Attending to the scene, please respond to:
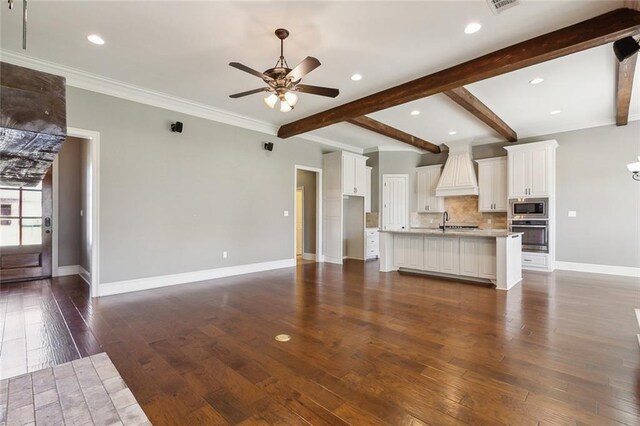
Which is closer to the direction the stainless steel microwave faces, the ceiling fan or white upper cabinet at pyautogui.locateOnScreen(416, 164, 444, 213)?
the ceiling fan

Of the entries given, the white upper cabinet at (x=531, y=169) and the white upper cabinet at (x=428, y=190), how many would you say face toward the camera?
2

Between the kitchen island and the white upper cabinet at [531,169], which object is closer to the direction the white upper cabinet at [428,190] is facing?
the kitchen island

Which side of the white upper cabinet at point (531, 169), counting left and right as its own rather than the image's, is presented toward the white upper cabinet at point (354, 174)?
right

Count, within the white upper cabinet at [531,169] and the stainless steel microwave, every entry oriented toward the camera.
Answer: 2

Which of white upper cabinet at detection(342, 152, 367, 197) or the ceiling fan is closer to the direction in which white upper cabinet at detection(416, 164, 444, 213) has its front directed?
the ceiling fan

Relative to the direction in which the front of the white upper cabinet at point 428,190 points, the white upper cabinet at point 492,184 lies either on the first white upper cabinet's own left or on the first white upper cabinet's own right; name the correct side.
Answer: on the first white upper cabinet's own left

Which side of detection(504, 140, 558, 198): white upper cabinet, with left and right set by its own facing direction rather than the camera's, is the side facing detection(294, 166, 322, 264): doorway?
right

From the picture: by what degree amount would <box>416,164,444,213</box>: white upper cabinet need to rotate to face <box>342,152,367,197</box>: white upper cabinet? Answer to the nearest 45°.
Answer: approximately 45° to its right

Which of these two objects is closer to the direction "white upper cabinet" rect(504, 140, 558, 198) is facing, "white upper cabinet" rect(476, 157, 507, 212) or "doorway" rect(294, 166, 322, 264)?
the doorway

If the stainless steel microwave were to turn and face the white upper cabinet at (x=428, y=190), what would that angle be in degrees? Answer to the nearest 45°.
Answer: approximately 90° to its right
